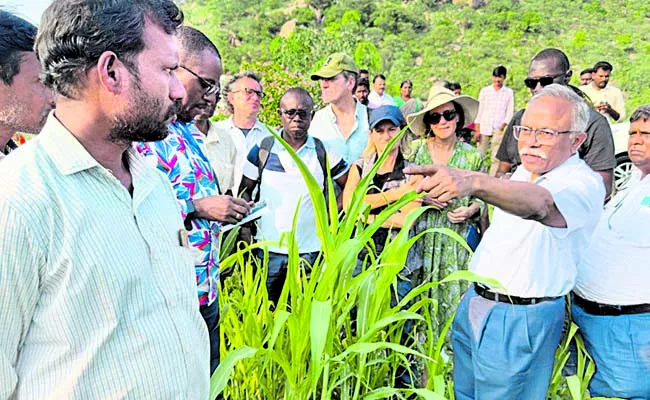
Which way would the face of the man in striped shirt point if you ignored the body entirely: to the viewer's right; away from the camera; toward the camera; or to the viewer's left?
to the viewer's right

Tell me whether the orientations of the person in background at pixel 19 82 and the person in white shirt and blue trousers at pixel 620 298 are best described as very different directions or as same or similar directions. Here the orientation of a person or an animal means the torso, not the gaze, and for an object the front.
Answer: very different directions

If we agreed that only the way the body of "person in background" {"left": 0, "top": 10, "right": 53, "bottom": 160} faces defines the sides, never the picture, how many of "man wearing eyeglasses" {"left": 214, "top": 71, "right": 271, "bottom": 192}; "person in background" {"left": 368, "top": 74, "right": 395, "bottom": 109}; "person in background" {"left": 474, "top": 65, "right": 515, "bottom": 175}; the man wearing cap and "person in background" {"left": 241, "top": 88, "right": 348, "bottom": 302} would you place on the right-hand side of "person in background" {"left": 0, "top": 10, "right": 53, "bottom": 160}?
0

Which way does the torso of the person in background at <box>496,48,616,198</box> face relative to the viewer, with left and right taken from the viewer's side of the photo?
facing the viewer and to the left of the viewer

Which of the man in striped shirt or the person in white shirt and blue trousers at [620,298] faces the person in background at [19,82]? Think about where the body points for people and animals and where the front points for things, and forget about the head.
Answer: the person in white shirt and blue trousers at [620,298]

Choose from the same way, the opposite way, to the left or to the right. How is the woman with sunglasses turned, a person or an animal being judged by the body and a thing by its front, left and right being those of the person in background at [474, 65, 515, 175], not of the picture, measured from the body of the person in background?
the same way

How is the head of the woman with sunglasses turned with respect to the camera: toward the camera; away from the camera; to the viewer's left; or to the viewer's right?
toward the camera

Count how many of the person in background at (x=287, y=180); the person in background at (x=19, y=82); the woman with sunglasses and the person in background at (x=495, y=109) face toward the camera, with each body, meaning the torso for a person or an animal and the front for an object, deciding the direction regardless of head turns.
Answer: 3

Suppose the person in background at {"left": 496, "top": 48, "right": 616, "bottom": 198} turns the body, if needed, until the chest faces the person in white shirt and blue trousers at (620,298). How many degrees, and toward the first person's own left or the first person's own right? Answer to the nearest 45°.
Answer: approximately 45° to the first person's own left

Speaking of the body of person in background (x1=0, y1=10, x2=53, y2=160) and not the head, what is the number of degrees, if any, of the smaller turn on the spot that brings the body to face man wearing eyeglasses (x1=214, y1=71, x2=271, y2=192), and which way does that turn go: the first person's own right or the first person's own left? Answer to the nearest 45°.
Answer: approximately 45° to the first person's own left

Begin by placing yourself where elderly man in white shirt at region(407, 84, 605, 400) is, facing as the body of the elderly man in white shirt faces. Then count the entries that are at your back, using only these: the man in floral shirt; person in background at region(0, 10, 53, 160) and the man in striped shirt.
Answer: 0

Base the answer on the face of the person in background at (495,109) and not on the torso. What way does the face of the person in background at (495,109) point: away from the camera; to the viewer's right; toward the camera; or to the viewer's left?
toward the camera

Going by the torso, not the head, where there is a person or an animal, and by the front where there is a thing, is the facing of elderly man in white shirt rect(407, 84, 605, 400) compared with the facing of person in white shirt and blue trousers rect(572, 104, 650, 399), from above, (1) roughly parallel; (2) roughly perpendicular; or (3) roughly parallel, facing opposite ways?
roughly parallel

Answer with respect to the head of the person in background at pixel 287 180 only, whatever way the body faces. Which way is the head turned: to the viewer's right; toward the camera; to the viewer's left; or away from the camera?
toward the camera

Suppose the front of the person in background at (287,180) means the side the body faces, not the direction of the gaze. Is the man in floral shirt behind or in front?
in front

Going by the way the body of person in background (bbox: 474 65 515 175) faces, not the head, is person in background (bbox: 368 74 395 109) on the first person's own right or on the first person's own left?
on the first person's own right

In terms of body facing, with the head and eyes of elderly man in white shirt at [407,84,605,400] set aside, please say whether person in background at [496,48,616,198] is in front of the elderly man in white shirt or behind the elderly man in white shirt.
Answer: behind

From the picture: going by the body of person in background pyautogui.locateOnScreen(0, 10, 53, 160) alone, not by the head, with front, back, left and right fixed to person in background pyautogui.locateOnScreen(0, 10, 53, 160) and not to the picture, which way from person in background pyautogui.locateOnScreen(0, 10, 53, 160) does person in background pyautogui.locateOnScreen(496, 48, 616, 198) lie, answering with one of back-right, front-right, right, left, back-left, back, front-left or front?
front

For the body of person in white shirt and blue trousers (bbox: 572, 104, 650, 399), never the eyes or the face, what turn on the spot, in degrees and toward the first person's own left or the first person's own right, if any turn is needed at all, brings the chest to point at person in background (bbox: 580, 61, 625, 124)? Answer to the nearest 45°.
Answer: approximately 135° to the first person's own right

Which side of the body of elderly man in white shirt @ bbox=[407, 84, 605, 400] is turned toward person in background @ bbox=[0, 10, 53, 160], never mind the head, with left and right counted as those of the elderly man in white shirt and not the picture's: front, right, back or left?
front
